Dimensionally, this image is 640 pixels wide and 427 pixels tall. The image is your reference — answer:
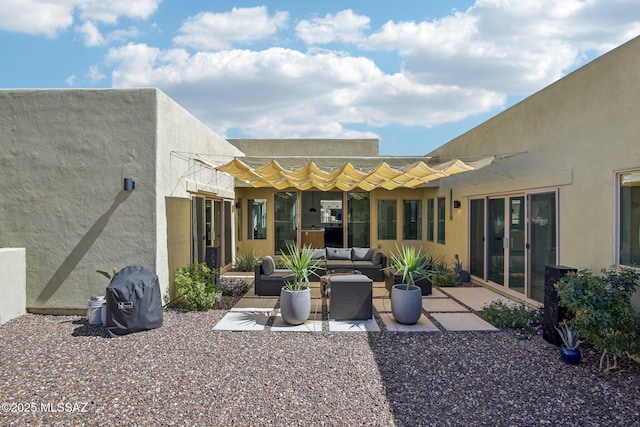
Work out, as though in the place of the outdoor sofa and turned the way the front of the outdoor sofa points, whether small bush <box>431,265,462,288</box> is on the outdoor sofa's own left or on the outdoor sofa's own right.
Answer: on the outdoor sofa's own left

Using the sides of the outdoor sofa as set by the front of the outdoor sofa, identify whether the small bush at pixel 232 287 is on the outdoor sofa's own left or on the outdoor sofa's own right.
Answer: on the outdoor sofa's own right

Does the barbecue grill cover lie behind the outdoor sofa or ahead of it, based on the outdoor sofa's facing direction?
ahead

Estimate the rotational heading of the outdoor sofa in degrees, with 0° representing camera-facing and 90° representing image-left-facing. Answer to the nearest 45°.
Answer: approximately 0°

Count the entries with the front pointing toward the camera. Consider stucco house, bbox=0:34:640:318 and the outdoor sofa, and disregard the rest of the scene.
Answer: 2

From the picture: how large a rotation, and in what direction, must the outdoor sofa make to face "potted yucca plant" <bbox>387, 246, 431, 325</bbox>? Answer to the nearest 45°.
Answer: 0° — it already faces it
